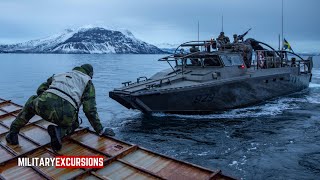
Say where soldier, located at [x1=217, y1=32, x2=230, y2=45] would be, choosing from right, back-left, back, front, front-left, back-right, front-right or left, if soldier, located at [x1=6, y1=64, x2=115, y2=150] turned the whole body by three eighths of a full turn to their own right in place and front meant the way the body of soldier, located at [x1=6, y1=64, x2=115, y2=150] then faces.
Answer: back-left

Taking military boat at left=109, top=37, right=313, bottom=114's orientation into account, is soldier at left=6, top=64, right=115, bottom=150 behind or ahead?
ahead

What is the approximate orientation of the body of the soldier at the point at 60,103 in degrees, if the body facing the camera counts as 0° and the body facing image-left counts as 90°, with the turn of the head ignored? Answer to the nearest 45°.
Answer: approximately 225°

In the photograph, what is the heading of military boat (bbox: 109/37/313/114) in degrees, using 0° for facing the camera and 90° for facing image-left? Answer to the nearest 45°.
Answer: approximately 45°

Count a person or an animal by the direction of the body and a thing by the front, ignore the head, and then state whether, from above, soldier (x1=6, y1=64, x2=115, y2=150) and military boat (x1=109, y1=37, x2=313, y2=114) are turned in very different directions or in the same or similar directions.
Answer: very different directions

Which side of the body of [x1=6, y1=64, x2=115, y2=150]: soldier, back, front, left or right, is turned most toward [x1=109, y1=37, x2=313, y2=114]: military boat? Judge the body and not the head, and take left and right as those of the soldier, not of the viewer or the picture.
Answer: front
